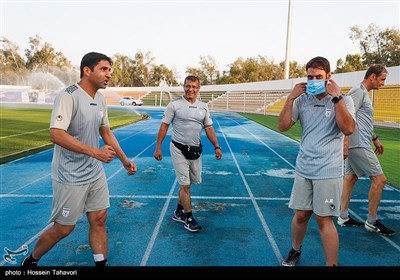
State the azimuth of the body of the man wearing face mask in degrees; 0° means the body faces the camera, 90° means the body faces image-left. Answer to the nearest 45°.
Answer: approximately 0°

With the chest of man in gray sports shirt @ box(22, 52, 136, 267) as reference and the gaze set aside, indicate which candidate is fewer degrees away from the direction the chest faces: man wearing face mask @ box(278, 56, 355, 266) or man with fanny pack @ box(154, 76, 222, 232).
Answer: the man wearing face mask

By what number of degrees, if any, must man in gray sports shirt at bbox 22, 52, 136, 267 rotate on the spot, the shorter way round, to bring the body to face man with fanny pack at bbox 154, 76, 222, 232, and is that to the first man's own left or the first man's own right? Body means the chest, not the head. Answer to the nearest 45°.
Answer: approximately 90° to the first man's own left

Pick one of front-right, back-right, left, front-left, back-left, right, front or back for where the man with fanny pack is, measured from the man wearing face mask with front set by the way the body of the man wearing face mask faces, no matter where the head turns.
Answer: back-right

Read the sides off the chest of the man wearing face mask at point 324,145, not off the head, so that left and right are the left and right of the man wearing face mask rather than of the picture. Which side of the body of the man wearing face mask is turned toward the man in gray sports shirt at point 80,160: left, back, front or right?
right

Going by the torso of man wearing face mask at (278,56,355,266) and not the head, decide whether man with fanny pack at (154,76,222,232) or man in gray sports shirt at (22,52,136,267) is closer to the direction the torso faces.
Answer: the man in gray sports shirt
